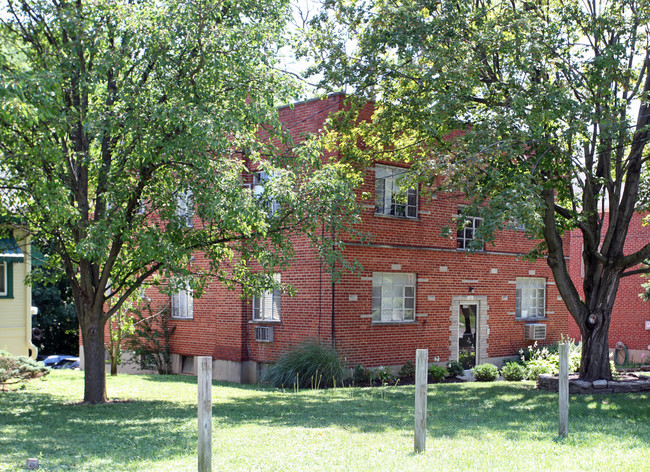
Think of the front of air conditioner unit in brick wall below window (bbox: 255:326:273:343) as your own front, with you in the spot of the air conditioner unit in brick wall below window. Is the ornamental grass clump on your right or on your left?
on your left

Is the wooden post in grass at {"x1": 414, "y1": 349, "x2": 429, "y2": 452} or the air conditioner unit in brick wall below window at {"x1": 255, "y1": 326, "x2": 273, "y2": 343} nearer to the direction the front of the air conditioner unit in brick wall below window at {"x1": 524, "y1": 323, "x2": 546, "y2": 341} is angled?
the wooden post in grass

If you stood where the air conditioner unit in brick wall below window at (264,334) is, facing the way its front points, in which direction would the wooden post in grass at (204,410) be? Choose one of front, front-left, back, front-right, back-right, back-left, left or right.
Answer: front-left

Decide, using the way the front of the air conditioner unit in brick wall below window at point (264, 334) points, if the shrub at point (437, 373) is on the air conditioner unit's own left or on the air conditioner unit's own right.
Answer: on the air conditioner unit's own left

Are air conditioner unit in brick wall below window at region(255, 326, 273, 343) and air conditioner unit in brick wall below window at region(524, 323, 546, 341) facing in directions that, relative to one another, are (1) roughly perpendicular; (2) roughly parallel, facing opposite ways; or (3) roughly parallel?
roughly perpendicular

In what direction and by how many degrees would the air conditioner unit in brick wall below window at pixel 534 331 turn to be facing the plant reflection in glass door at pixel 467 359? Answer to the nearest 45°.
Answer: approximately 90° to its right

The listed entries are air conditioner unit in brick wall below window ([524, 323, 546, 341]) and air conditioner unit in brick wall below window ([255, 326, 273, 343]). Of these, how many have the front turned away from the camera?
0

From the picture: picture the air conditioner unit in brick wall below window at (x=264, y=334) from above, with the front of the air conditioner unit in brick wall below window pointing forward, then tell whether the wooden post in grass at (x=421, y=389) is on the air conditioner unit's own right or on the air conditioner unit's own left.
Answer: on the air conditioner unit's own left

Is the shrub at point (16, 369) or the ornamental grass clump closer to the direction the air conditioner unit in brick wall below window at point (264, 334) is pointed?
the shrub

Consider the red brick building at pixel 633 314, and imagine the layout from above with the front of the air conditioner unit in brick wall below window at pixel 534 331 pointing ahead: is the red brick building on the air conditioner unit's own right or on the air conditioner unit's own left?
on the air conditioner unit's own left

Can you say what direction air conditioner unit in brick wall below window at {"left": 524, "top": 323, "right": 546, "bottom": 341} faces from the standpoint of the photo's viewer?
facing the viewer and to the right of the viewer

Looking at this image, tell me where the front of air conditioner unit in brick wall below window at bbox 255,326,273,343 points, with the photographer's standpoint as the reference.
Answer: facing the viewer and to the left of the viewer

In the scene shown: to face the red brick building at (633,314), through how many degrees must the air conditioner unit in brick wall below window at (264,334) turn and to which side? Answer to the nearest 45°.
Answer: approximately 180°

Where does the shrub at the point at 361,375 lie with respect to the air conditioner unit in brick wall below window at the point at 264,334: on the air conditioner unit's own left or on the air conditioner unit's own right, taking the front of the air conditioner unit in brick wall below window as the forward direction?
on the air conditioner unit's own left

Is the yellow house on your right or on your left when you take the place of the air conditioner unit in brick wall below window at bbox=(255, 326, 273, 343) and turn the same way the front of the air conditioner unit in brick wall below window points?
on your right

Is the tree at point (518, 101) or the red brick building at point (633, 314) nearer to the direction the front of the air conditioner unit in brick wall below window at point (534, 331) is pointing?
the tree
